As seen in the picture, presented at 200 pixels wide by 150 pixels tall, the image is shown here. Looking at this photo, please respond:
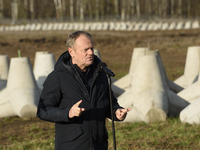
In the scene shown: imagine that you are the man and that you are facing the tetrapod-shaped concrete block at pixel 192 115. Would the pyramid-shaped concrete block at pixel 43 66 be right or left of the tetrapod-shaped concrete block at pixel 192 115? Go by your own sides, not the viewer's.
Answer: left

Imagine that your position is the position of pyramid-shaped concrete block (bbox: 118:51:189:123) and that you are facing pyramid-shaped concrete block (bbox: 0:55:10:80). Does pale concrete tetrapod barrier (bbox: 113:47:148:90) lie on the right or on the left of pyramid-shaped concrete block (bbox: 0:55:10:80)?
right

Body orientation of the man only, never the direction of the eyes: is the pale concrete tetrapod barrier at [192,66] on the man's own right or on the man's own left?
on the man's own left

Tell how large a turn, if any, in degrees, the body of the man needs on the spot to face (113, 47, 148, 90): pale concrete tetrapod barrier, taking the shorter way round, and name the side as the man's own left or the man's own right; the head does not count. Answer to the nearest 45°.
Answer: approximately 135° to the man's own left

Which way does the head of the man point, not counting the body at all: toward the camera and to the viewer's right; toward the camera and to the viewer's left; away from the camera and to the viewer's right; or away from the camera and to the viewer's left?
toward the camera and to the viewer's right

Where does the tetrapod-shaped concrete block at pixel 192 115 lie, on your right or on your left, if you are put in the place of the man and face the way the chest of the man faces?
on your left

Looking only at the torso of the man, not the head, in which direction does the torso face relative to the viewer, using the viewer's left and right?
facing the viewer and to the right of the viewer

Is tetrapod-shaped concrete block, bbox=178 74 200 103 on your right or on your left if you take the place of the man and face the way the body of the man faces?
on your left
